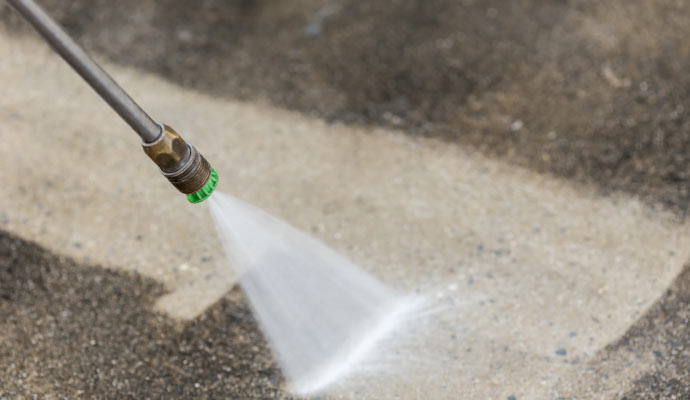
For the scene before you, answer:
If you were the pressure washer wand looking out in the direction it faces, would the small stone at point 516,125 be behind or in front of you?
in front

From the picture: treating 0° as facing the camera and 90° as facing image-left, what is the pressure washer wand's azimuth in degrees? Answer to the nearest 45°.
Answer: approximately 270°
